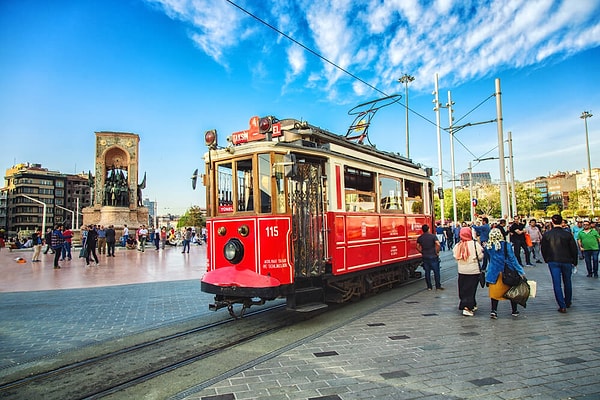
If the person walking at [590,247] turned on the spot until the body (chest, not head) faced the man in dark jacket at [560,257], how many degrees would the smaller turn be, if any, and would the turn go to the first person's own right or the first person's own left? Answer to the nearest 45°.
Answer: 0° — they already face them

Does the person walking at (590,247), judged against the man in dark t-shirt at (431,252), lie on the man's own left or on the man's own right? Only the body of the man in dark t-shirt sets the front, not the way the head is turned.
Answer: on the man's own right

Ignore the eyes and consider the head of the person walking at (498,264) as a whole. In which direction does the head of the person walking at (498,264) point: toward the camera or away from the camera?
away from the camera

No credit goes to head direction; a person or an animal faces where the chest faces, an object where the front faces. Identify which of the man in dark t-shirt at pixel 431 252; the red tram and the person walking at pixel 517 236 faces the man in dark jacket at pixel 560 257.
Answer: the person walking

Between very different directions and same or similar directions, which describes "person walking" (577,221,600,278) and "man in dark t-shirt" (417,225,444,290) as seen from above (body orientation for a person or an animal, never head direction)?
very different directions

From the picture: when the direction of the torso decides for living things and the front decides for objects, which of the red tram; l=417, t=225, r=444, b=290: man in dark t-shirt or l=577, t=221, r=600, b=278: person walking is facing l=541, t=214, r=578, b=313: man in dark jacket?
the person walking
